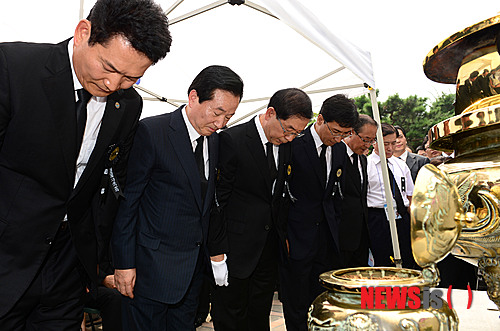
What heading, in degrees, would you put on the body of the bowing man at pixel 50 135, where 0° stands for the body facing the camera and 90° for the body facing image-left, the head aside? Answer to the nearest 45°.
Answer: approximately 315°

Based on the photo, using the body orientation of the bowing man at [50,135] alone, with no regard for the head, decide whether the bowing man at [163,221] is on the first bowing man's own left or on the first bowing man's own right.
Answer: on the first bowing man's own left

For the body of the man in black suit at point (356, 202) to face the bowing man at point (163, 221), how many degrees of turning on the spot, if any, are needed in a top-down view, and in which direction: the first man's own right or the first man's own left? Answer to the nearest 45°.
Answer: approximately 90° to the first man's own right

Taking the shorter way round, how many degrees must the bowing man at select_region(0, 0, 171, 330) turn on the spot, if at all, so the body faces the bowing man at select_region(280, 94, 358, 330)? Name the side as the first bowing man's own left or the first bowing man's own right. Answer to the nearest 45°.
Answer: approximately 90° to the first bowing man's own left

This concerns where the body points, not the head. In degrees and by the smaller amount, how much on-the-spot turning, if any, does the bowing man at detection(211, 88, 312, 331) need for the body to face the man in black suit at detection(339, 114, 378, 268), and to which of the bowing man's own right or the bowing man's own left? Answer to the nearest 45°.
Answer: approximately 90° to the bowing man's own left

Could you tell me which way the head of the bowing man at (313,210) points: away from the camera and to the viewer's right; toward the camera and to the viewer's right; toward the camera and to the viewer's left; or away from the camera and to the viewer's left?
toward the camera and to the viewer's right

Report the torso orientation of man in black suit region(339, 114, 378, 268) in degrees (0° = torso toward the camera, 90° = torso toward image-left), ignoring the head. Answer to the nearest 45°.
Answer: approximately 315°

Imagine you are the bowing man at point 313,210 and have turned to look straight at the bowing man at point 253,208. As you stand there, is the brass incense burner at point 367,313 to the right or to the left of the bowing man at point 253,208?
left

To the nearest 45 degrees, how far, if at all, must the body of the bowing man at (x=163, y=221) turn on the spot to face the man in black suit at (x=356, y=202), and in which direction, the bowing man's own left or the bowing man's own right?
approximately 90° to the bowing man's own left
